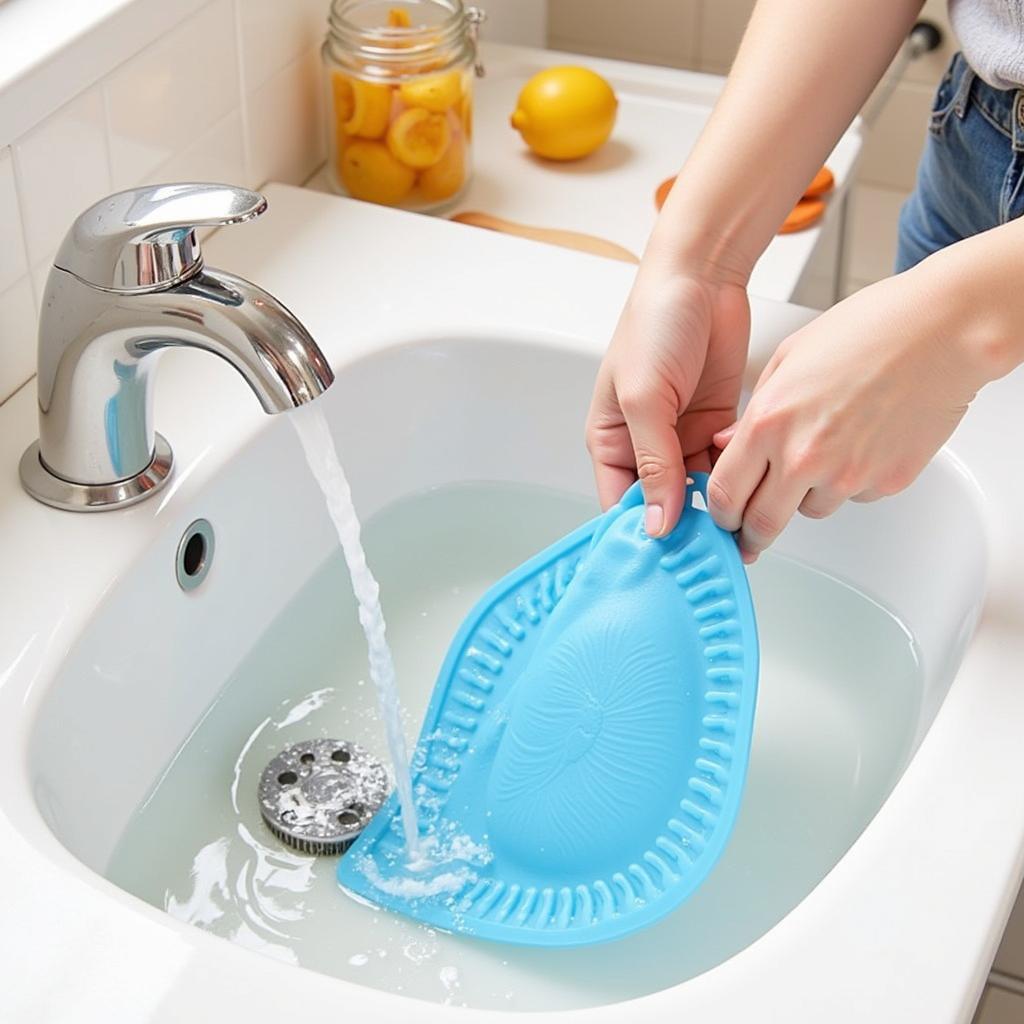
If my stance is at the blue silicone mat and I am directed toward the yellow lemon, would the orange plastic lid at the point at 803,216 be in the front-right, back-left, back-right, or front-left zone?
front-right

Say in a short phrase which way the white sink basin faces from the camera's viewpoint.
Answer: facing the viewer and to the right of the viewer

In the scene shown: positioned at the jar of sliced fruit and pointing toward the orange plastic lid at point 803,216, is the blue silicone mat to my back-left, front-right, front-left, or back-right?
front-right
